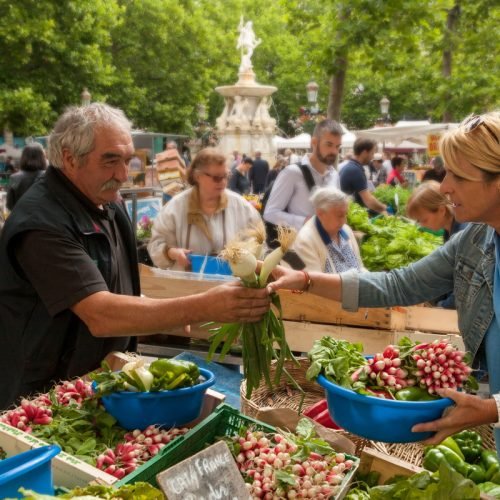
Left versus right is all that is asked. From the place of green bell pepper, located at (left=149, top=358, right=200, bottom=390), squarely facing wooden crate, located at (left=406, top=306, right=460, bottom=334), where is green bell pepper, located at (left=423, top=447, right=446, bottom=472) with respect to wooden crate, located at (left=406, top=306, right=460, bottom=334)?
right

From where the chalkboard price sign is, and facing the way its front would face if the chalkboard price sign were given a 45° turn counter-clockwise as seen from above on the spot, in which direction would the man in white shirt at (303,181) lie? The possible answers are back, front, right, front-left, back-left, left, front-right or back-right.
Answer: back-left

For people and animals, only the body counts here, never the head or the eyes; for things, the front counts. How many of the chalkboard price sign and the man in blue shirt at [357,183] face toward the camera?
1

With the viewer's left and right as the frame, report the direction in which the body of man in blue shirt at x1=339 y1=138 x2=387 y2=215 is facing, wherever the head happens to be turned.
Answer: facing to the right of the viewer

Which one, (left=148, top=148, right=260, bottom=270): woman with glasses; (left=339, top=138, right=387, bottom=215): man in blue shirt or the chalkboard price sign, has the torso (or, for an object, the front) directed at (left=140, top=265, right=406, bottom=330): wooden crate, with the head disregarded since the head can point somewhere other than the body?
the woman with glasses

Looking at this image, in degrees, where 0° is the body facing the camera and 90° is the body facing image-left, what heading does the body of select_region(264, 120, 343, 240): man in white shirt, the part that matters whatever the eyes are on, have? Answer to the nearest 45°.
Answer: approximately 315°

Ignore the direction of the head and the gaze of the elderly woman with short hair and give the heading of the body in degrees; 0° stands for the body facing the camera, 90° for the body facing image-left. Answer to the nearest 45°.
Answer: approximately 315°

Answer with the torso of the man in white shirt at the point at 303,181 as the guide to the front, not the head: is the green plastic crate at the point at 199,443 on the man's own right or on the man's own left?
on the man's own right
